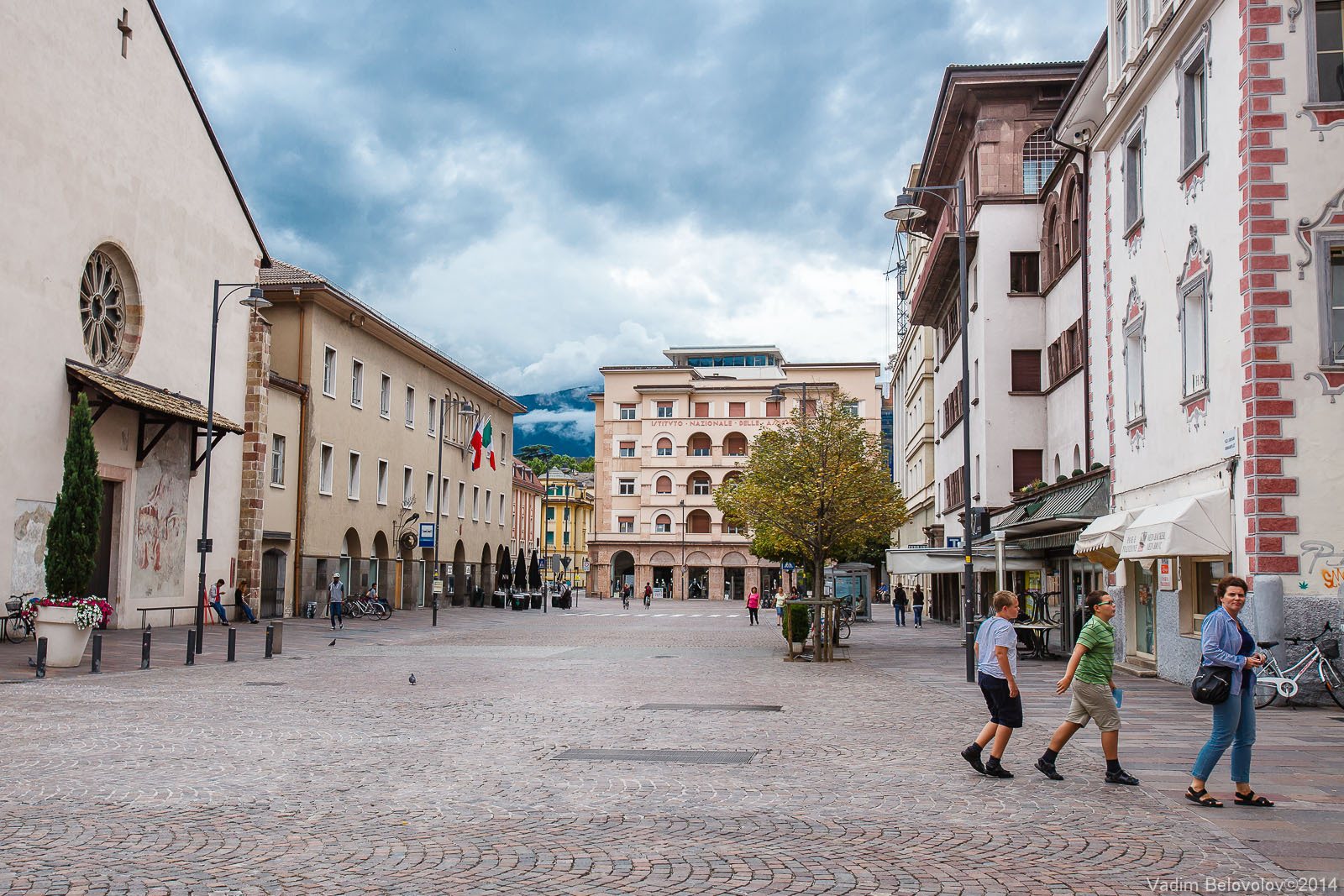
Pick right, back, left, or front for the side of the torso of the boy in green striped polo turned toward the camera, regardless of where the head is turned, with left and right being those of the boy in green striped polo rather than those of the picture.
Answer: right

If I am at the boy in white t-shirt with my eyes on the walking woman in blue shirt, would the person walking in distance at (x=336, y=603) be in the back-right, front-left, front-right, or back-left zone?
back-left

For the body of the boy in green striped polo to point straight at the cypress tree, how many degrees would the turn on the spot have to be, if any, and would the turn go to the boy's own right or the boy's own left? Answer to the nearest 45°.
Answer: approximately 135° to the boy's own left

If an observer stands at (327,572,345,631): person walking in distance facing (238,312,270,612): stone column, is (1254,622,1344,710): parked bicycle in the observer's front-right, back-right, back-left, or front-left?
back-right

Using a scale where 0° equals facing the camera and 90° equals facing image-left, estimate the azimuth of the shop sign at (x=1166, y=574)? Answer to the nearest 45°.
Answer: approximately 45°

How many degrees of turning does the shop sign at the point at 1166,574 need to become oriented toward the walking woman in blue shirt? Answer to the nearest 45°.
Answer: approximately 45° to its left

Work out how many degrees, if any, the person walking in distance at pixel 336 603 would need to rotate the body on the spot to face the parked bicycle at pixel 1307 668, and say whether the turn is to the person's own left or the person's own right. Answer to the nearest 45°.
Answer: approximately 45° to the person's own left

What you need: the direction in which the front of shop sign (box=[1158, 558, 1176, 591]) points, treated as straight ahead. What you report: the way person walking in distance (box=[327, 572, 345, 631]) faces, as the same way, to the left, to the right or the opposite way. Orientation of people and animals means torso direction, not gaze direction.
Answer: to the left

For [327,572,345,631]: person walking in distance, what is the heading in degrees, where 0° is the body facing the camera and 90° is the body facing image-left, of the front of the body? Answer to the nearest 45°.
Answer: approximately 0°
